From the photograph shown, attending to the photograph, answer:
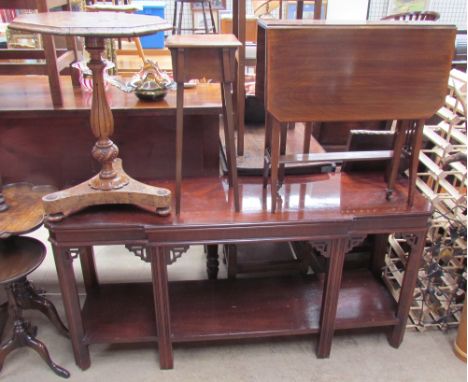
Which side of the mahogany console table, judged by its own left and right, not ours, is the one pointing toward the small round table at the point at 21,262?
right

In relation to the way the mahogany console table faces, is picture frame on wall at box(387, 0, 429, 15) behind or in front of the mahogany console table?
behind

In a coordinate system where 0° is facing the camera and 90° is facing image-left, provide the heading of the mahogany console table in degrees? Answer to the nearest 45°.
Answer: approximately 0°
